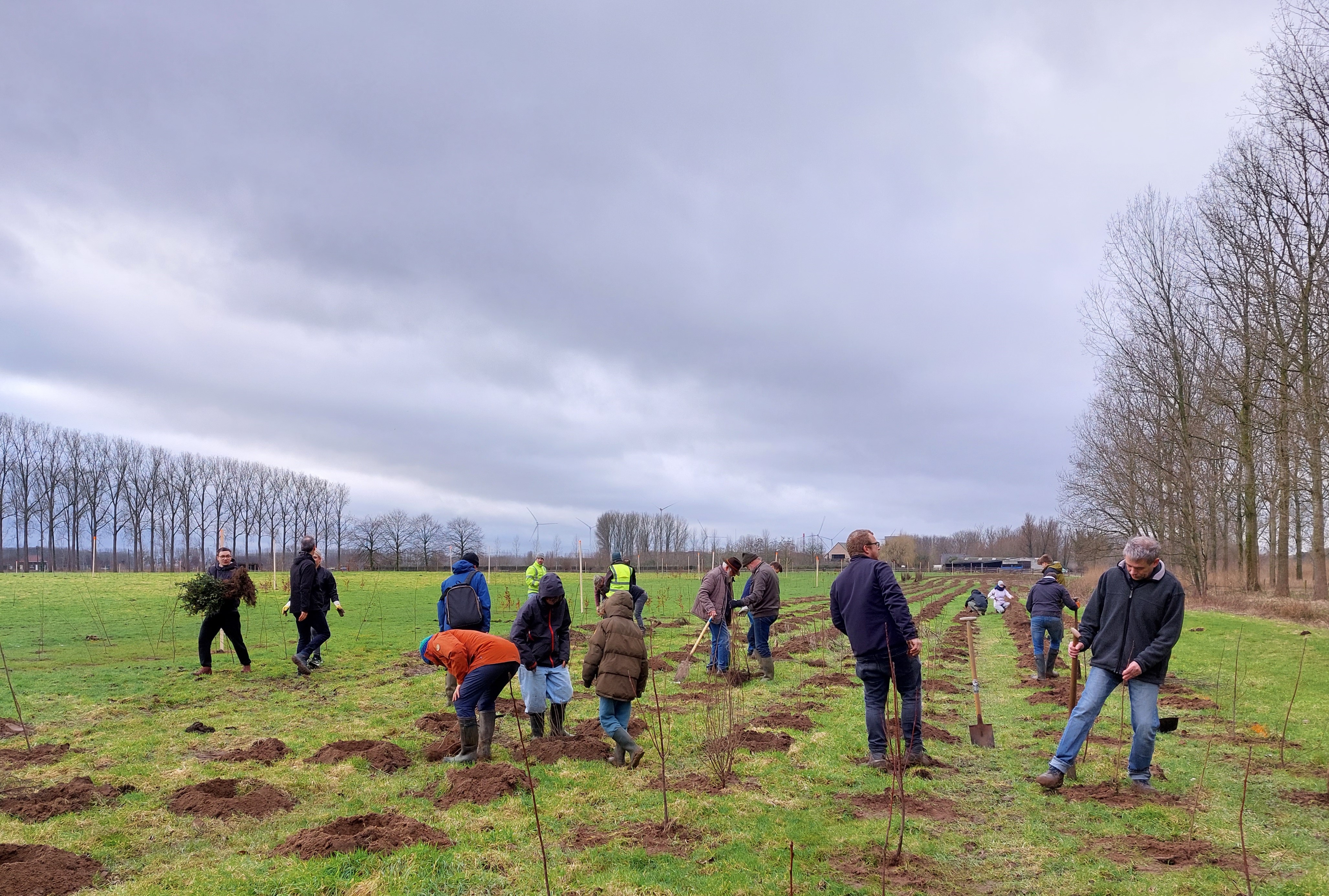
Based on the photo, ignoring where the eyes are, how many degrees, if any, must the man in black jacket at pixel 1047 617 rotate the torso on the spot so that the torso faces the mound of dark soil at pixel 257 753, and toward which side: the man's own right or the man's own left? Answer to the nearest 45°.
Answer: approximately 135° to the man's own left

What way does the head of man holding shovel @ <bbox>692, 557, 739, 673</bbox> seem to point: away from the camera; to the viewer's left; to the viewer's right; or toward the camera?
to the viewer's right

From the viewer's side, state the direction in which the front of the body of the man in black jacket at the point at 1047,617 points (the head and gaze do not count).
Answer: away from the camera

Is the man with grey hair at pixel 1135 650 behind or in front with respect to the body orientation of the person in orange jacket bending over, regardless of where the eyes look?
behind

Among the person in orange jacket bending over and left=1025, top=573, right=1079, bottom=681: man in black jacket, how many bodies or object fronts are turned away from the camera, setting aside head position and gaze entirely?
1

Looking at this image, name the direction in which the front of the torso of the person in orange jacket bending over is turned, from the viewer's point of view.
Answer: to the viewer's left

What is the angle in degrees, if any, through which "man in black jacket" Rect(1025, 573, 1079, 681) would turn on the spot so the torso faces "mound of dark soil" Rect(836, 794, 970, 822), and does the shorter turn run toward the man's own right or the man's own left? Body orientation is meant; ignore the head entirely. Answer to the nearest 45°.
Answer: approximately 180°
